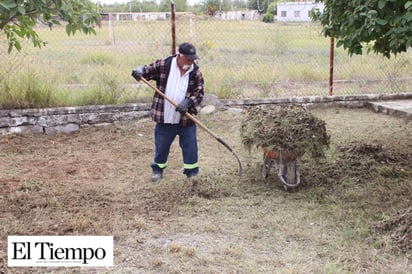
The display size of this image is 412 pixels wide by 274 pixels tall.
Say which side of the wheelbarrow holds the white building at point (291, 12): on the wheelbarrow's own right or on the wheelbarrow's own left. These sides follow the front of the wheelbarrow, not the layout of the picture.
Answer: on the wheelbarrow's own left

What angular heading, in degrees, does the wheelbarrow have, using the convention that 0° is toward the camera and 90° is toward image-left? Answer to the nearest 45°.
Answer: approximately 315°

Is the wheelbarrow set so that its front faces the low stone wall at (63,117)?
no

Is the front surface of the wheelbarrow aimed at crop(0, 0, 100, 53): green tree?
no
